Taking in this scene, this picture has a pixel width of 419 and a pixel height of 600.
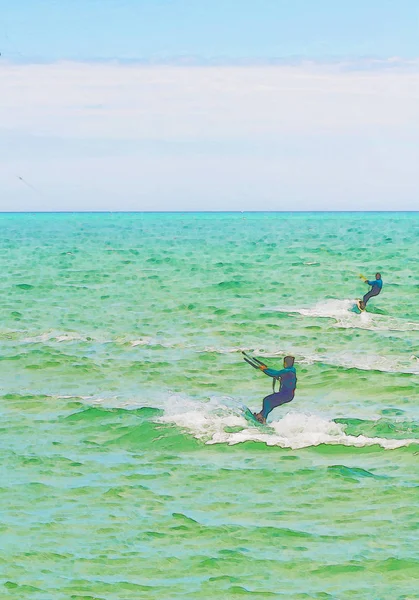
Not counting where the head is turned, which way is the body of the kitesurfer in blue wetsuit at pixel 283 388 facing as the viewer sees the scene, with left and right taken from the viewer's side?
facing to the left of the viewer
